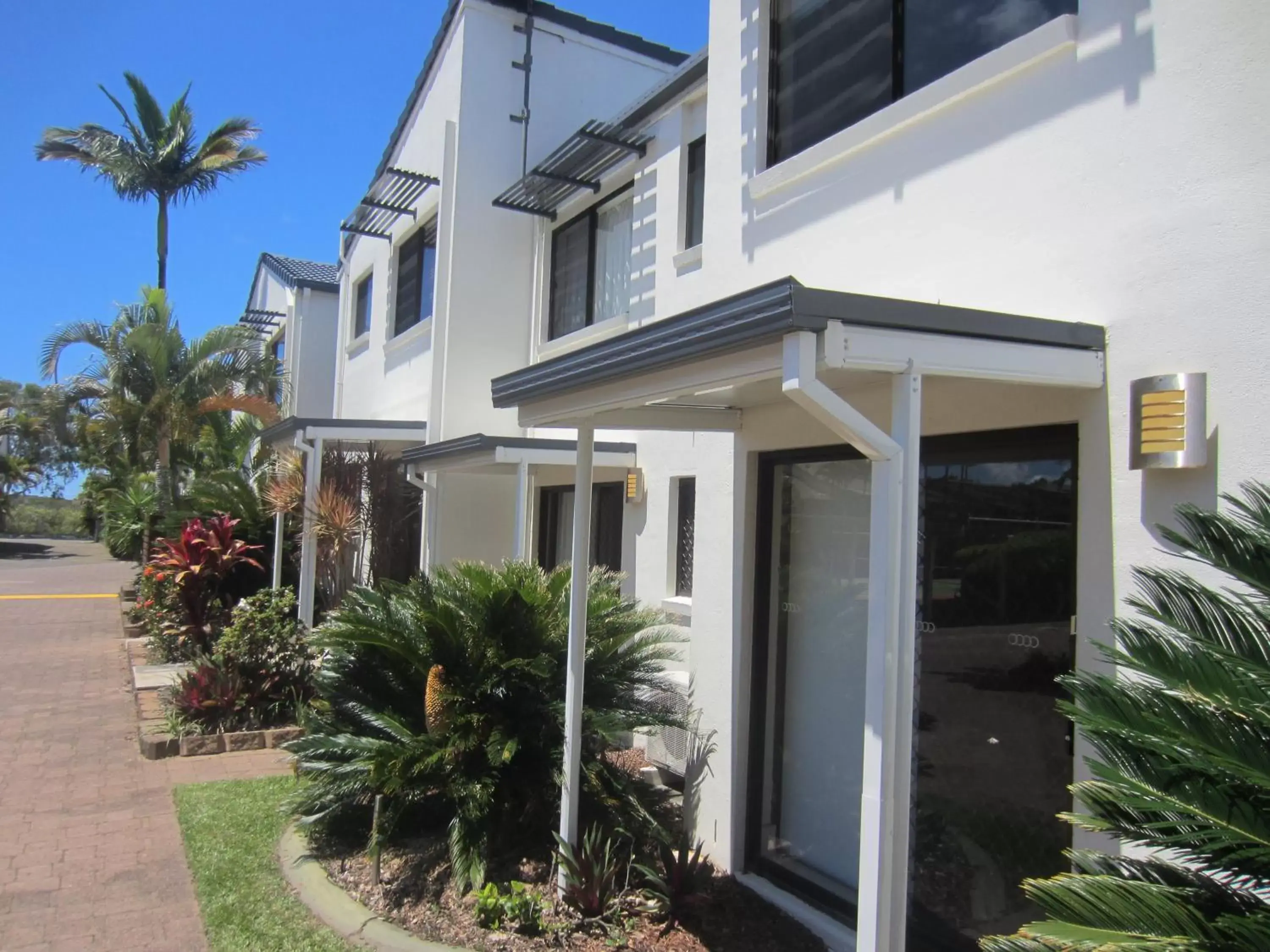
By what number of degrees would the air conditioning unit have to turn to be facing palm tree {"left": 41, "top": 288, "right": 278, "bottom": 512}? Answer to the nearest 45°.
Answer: approximately 90° to its right

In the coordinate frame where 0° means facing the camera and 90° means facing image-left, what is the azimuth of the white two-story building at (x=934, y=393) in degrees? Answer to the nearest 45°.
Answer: approximately 45°

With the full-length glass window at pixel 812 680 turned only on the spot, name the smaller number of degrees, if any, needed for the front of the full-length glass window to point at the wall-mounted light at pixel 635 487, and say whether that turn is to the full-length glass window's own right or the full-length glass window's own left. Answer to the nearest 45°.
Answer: approximately 90° to the full-length glass window's own right

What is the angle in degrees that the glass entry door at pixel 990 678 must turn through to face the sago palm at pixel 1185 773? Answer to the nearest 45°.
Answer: approximately 45° to its left

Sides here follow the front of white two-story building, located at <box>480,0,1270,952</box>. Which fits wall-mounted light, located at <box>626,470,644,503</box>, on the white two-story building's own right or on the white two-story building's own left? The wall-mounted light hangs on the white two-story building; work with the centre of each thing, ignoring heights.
on the white two-story building's own right

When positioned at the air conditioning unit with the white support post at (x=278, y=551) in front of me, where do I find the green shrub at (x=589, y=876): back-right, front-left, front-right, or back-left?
back-left

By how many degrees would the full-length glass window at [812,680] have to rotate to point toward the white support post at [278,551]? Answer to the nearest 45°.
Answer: approximately 90° to its right

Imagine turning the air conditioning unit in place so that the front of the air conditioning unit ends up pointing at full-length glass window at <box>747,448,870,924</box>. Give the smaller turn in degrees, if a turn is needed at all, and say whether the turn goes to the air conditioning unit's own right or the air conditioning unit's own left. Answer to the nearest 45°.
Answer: approximately 90° to the air conditioning unit's own left
